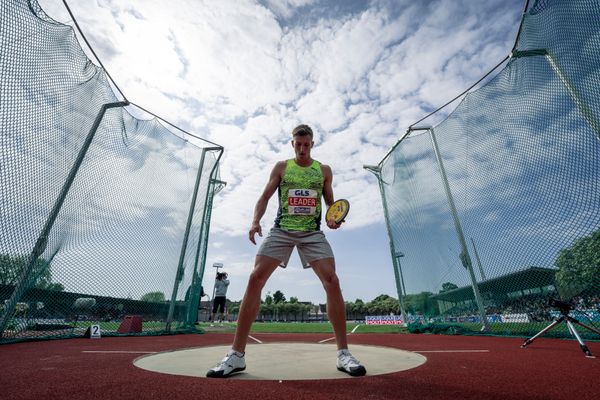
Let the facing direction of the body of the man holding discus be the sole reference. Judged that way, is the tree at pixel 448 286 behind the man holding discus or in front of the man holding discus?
behind

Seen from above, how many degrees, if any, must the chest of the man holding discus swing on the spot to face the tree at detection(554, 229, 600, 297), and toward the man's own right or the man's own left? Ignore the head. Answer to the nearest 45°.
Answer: approximately 90° to the man's own left

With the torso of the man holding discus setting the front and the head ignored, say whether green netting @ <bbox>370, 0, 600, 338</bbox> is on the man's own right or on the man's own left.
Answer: on the man's own left

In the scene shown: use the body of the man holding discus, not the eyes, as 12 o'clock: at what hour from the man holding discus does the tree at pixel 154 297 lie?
The tree is roughly at 5 o'clock from the man holding discus.

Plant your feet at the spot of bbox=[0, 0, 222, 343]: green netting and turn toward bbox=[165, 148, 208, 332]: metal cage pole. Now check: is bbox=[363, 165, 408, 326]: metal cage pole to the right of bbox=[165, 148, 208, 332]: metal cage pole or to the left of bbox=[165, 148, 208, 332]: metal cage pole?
right

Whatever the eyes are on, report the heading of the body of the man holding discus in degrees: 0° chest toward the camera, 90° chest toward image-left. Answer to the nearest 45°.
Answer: approximately 0°

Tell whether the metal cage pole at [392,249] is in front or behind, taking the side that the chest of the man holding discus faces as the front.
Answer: behind

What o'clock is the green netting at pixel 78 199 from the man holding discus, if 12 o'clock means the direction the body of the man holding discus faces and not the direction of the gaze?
The green netting is roughly at 4 o'clock from the man holding discus.

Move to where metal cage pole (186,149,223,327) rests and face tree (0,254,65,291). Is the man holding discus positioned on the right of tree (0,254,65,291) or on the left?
left

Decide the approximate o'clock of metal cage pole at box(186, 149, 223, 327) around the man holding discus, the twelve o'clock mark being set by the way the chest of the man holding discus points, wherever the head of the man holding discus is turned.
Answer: The metal cage pole is roughly at 5 o'clock from the man holding discus.

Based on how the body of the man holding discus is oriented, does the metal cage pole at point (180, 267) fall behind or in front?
behind

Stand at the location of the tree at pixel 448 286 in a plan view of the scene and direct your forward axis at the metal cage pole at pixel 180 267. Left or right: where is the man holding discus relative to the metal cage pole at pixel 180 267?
left
